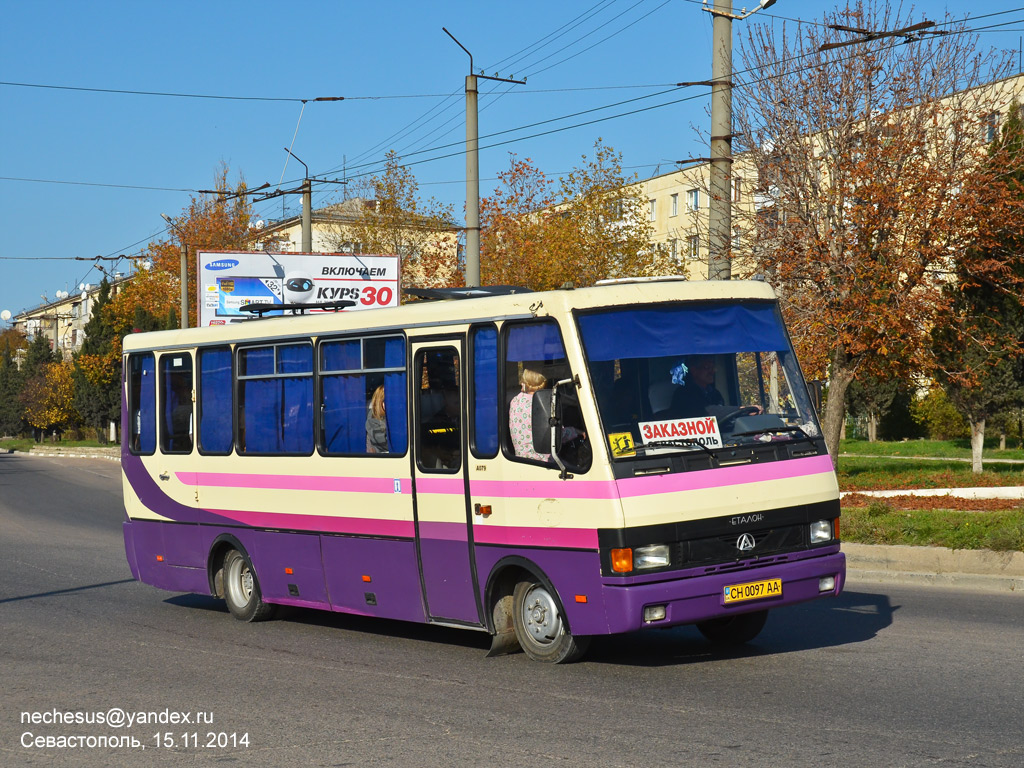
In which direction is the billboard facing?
toward the camera

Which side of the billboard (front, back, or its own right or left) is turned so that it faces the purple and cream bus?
front

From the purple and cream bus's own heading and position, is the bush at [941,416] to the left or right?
on its left

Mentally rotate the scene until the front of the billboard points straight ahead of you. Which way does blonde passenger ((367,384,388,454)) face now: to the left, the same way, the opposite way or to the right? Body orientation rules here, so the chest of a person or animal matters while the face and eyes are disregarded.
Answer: to the left

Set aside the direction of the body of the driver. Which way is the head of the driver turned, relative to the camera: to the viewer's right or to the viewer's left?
to the viewer's right

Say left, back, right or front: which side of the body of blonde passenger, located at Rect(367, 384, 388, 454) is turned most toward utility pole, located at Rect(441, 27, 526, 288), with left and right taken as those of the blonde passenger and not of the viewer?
left

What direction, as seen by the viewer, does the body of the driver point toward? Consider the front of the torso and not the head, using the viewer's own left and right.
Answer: facing the viewer and to the right of the viewer

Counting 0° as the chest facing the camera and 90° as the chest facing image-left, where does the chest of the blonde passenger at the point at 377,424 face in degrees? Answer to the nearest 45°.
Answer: approximately 270°

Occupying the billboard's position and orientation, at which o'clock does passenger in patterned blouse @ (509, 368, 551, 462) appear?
The passenger in patterned blouse is roughly at 12 o'clock from the billboard.

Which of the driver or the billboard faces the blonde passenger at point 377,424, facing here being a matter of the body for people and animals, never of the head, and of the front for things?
the billboard

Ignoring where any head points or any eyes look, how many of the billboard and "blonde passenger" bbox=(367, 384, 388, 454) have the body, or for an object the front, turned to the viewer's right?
1

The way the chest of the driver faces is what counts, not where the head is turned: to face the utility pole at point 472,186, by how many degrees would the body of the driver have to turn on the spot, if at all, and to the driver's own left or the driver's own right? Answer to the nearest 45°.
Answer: approximately 135° to the driver's own left

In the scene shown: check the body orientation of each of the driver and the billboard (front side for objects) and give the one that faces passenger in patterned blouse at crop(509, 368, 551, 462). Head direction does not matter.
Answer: the billboard

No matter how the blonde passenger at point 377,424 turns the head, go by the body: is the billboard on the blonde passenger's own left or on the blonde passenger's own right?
on the blonde passenger's own left
